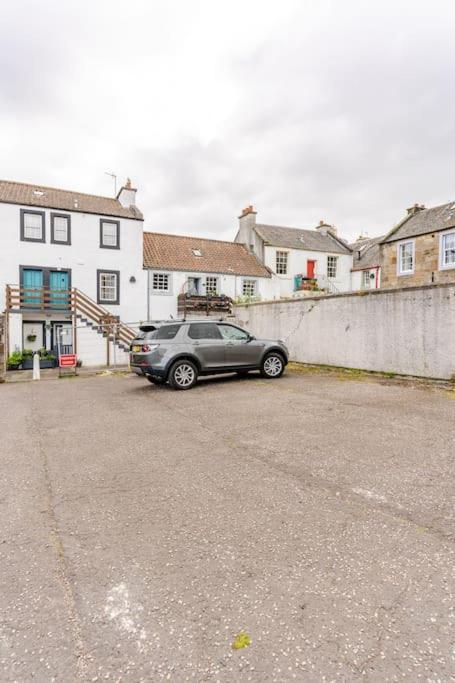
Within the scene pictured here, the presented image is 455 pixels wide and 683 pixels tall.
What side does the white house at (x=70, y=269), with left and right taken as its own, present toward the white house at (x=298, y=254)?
left

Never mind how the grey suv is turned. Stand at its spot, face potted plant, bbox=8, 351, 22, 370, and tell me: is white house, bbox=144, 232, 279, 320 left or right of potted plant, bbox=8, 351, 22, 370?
right

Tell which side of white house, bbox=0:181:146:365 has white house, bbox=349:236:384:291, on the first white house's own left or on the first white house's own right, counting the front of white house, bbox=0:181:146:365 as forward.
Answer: on the first white house's own left

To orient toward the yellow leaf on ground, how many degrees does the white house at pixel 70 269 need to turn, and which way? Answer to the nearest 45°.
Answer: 0° — it already faces it

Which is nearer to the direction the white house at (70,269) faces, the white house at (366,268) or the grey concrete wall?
the grey concrete wall

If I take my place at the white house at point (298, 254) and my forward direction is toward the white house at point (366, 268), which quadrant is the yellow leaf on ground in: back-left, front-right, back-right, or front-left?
back-right

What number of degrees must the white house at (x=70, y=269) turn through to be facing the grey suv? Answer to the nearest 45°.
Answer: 0° — it already faces it

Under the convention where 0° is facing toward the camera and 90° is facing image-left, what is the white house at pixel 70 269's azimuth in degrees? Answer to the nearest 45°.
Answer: approximately 0°

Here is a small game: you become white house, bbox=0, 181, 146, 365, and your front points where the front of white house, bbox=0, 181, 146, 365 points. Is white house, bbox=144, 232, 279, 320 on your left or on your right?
on your left

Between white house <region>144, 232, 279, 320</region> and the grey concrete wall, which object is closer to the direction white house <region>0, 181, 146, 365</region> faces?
the grey concrete wall
